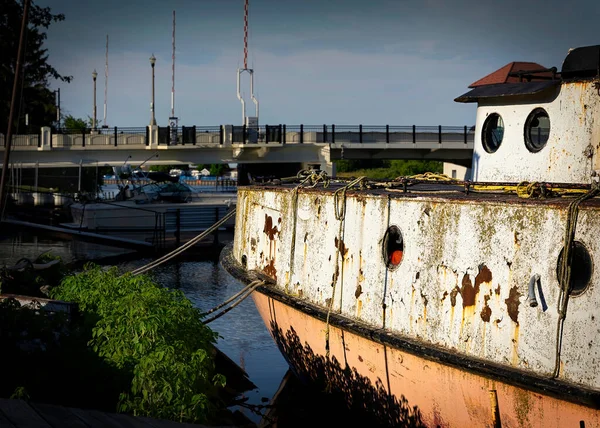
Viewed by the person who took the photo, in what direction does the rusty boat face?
facing away from the viewer and to the left of the viewer

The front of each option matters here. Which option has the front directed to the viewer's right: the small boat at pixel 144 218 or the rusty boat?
the small boat

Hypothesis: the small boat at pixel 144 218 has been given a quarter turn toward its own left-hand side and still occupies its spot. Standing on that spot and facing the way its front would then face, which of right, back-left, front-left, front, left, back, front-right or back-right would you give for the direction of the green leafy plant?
back

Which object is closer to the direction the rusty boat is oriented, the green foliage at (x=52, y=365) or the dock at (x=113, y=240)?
the dock

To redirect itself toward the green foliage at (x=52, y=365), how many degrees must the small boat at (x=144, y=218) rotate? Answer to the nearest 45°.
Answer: approximately 90° to its right

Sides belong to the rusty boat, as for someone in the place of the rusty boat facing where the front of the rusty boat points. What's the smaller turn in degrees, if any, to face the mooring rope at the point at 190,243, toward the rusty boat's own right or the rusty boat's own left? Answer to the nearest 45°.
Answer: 0° — it already faces it

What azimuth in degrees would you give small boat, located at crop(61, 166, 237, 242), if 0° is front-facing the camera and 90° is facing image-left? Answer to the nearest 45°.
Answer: approximately 270°

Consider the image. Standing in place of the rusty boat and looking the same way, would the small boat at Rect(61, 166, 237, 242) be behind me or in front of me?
in front

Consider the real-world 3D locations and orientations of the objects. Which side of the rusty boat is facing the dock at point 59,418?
left

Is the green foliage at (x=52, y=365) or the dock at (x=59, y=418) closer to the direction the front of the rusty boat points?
the green foliage
